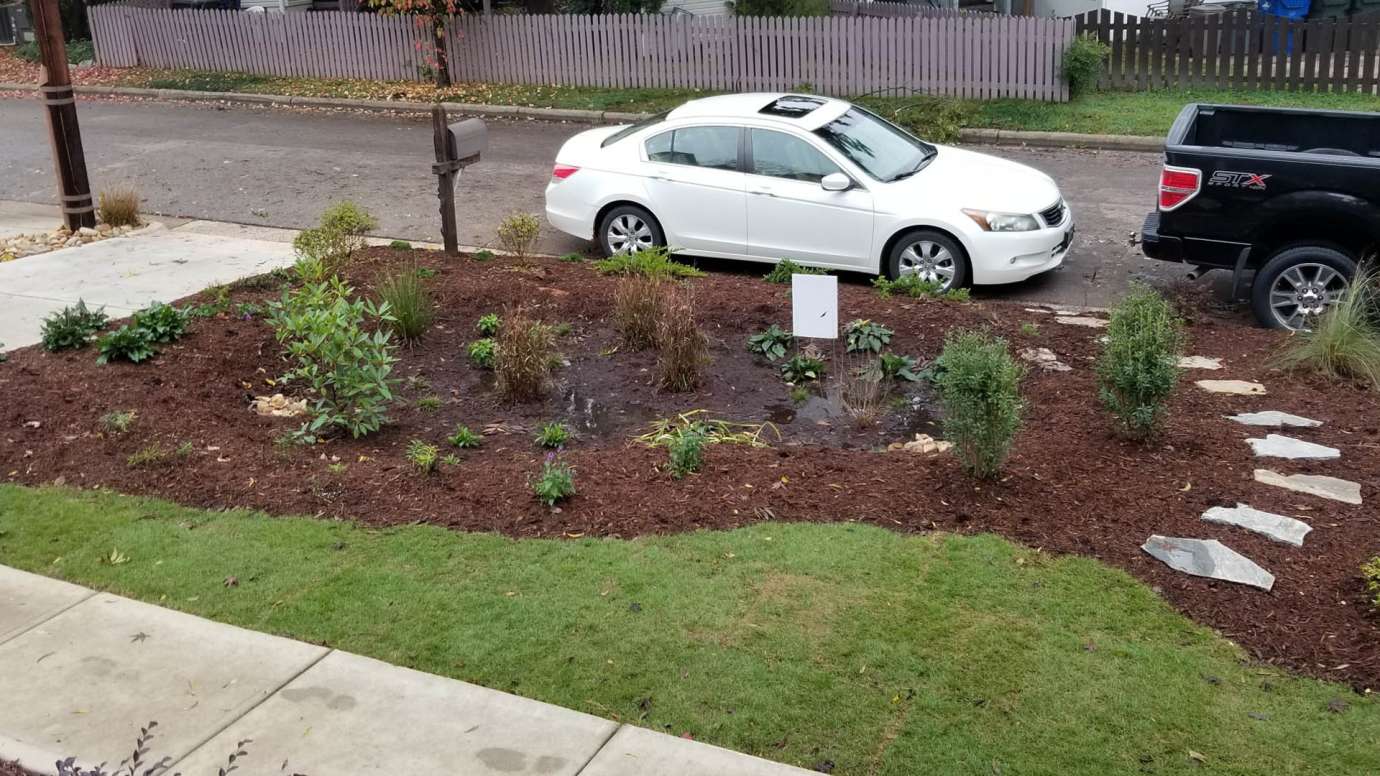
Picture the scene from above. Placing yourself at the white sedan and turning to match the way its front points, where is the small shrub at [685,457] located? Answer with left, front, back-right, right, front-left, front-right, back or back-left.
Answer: right

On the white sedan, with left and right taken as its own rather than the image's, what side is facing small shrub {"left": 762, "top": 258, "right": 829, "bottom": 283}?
right

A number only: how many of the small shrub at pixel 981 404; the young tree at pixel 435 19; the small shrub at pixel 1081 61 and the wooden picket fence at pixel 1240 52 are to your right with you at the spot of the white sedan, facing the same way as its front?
1

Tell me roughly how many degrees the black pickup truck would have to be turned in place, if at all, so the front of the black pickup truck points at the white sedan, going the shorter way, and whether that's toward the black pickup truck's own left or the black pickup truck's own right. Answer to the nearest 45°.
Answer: approximately 180°

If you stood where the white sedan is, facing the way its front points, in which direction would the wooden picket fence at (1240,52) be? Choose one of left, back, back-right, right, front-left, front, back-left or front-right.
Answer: front-left

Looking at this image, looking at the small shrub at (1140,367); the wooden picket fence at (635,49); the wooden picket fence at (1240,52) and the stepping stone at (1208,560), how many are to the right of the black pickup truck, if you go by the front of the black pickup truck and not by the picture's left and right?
2

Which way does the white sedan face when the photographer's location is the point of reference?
facing to the right of the viewer

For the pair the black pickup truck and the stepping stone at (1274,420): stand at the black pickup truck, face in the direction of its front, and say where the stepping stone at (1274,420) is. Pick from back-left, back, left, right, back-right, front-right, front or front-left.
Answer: right

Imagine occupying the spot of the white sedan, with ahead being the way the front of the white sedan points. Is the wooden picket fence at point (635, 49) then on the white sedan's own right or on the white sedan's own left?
on the white sedan's own left

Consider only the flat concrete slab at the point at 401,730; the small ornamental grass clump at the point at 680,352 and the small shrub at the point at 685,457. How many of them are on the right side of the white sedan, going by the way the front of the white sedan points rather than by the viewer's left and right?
3

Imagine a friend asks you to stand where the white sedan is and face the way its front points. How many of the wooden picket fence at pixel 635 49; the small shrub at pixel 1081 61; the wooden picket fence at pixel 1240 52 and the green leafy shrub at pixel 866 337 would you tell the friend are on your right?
1

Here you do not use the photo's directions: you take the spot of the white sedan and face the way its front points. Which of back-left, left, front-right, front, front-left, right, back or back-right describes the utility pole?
back

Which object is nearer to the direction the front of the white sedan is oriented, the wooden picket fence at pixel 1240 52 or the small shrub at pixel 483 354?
the wooden picket fence

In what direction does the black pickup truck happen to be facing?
to the viewer's right
